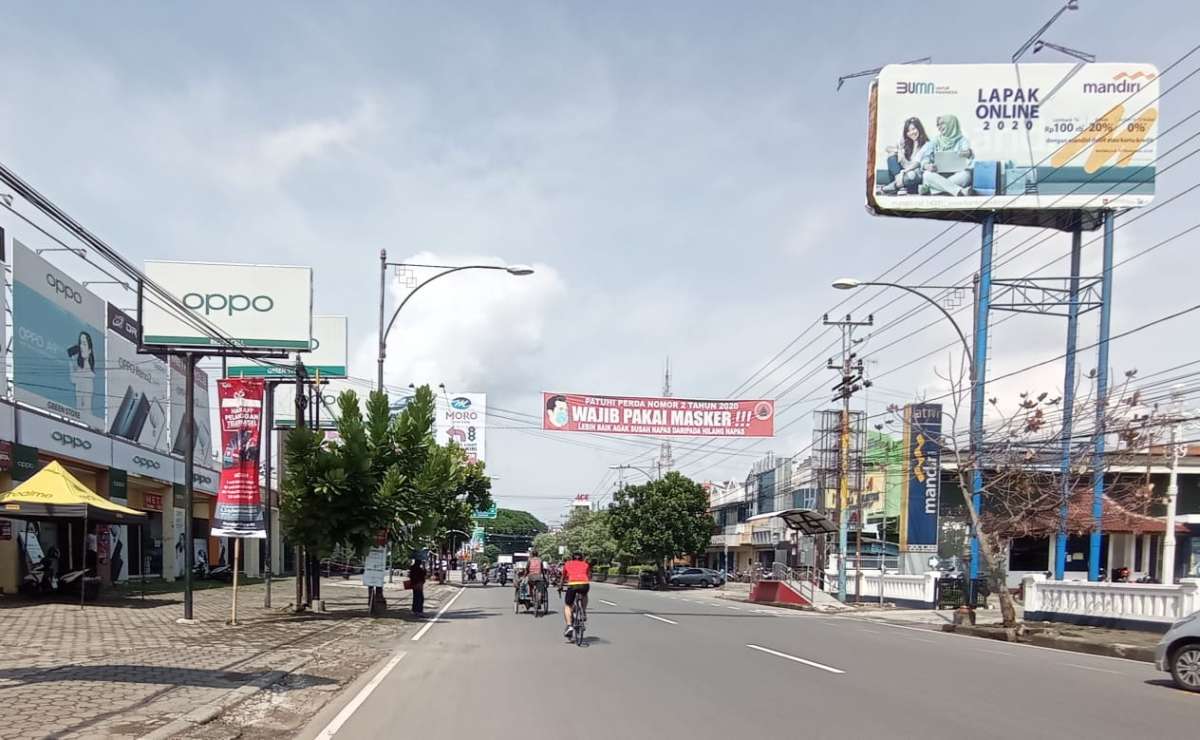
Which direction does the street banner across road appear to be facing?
toward the camera

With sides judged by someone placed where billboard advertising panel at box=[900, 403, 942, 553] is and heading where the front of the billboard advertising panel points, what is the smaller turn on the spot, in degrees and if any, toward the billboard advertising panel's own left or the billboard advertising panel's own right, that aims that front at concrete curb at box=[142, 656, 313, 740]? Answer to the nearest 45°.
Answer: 0° — it already faces it

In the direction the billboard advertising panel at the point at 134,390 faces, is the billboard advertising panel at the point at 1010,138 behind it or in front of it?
in front

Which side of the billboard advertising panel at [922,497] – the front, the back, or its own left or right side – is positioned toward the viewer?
front

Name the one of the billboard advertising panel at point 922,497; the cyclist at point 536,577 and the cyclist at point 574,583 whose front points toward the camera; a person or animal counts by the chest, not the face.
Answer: the billboard advertising panel

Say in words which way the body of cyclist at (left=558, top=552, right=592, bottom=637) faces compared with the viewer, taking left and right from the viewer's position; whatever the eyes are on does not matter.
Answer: facing away from the viewer

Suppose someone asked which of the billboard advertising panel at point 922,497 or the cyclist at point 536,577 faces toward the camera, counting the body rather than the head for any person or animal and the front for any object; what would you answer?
the billboard advertising panel

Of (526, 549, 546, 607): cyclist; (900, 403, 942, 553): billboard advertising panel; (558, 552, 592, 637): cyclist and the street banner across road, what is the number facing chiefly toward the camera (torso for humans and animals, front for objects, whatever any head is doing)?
2

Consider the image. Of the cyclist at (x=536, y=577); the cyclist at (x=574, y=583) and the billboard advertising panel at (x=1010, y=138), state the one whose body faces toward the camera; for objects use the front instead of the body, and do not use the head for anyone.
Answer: the billboard advertising panel

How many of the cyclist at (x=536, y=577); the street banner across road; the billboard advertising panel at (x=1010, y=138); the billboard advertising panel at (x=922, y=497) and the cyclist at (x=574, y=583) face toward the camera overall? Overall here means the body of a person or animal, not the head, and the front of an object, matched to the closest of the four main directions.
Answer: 3

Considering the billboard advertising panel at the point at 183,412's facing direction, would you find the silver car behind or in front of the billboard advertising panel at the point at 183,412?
in front
